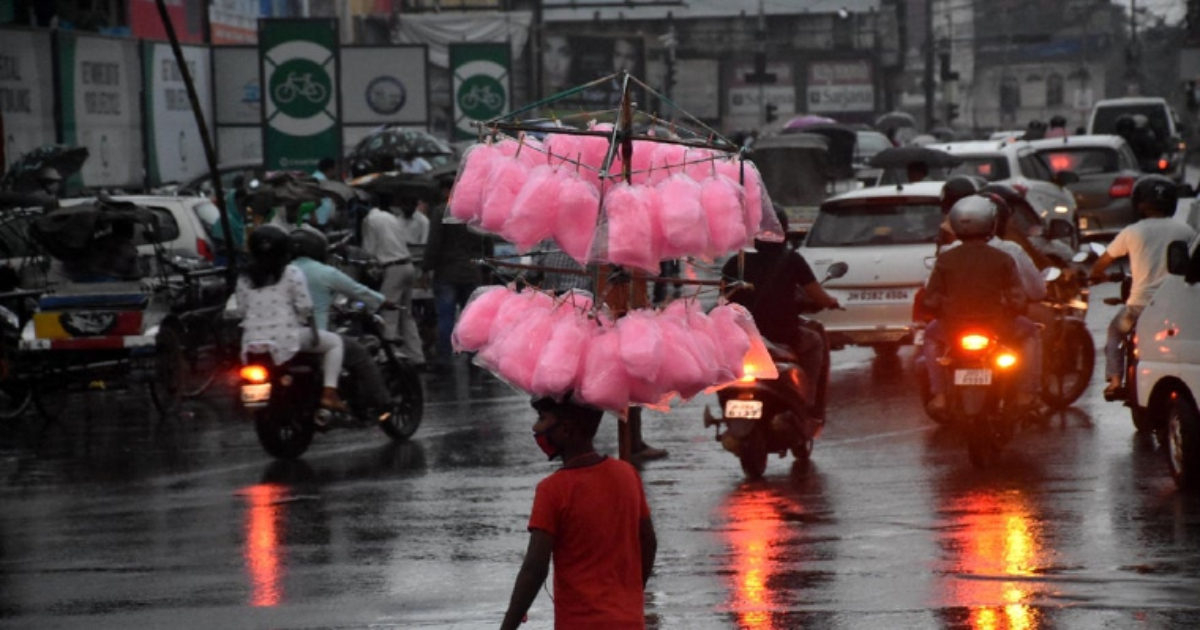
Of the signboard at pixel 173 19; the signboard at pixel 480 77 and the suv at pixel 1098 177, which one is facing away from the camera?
the suv

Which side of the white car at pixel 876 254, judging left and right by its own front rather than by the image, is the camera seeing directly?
back

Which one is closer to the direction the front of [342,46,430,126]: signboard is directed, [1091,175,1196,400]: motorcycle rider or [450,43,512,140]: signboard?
the motorcycle rider

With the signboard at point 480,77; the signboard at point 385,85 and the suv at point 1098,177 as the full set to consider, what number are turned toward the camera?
2

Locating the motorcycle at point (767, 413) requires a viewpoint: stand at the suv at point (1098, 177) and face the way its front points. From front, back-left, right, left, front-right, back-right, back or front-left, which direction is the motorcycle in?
back

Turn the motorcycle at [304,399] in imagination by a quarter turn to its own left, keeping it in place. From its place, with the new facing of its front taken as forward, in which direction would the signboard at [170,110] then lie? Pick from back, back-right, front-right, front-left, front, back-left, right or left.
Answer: front-right

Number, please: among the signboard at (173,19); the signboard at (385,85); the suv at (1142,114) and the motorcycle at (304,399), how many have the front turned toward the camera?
2

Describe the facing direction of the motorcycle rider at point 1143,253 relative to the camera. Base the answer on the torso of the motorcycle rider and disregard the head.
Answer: away from the camera

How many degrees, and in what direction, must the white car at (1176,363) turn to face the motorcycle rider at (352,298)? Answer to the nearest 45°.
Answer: approximately 45° to its left

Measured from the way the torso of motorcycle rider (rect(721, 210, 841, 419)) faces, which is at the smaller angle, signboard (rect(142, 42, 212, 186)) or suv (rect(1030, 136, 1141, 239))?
the suv

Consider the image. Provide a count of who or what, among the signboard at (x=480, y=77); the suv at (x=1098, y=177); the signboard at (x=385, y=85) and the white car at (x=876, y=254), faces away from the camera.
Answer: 2

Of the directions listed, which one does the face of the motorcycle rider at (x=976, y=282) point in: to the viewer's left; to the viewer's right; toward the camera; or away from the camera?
away from the camera

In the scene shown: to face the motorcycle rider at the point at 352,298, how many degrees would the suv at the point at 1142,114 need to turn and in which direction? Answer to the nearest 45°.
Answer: approximately 180°

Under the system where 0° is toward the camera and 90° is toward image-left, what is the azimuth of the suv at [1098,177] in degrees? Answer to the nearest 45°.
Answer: approximately 180°

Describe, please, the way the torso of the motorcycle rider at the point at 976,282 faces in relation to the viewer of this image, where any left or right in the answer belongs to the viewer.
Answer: facing away from the viewer
